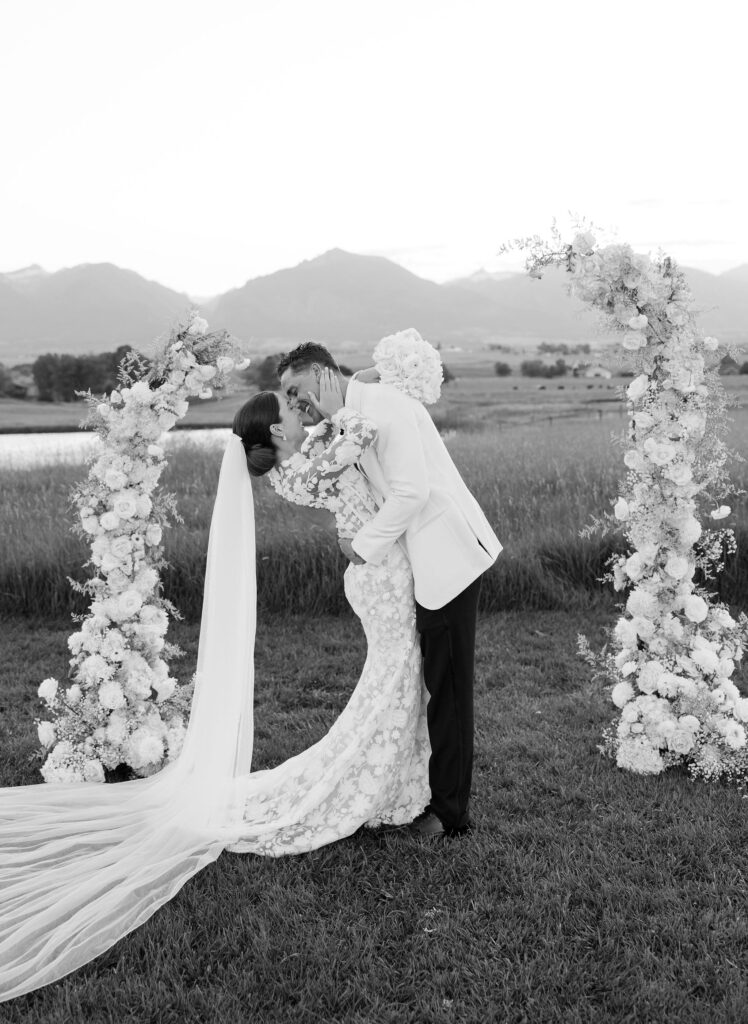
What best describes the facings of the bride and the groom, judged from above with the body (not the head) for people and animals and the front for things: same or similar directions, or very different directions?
very different directions

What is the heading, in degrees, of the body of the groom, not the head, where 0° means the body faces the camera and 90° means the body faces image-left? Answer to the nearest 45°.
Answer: approximately 90°

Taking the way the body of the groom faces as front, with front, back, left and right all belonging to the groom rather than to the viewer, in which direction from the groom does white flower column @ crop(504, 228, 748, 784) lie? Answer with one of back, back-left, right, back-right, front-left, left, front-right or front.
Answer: back-right

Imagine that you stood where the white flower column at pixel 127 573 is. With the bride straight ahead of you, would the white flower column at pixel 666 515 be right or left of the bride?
left

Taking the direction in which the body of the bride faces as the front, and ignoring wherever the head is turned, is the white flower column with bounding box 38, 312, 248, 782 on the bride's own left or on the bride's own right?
on the bride's own left

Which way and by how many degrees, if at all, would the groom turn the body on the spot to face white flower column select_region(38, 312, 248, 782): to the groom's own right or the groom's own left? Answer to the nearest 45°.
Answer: approximately 45° to the groom's own right

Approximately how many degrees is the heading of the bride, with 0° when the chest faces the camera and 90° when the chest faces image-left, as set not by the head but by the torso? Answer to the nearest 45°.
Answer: approximately 270°
